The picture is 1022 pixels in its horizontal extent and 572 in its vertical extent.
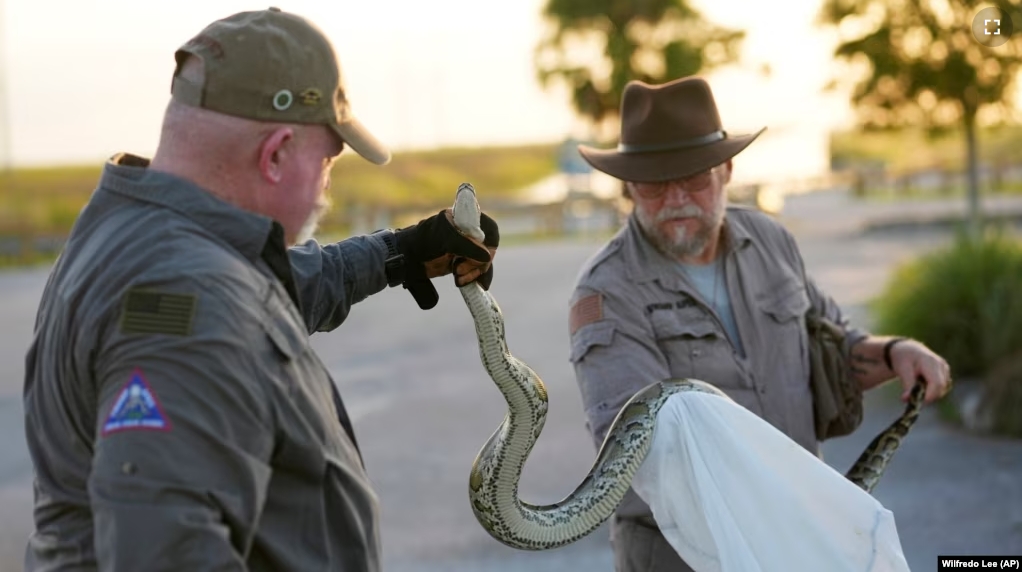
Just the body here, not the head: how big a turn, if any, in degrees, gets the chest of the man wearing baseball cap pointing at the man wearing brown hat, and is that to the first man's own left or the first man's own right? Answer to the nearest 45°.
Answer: approximately 45° to the first man's own left

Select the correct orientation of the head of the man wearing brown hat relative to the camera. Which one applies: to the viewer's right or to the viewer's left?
to the viewer's left

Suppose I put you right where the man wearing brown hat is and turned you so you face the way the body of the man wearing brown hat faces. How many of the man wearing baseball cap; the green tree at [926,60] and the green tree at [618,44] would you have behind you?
2

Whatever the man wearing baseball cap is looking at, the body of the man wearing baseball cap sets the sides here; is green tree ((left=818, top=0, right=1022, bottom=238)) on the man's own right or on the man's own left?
on the man's own left

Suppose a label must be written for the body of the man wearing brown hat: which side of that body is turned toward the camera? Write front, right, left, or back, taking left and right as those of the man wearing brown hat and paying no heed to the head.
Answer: front

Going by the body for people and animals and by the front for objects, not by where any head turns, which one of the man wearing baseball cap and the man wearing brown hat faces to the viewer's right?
the man wearing baseball cap

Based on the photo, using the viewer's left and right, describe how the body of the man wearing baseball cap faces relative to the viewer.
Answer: facing to the right of the viewer

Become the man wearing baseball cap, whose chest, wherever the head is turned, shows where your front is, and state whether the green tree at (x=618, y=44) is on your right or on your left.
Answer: on your left

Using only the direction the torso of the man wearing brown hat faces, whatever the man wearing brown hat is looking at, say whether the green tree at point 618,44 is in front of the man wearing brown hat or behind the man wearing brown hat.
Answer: behind

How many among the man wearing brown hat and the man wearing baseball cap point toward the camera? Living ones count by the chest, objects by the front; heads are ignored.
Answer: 1
